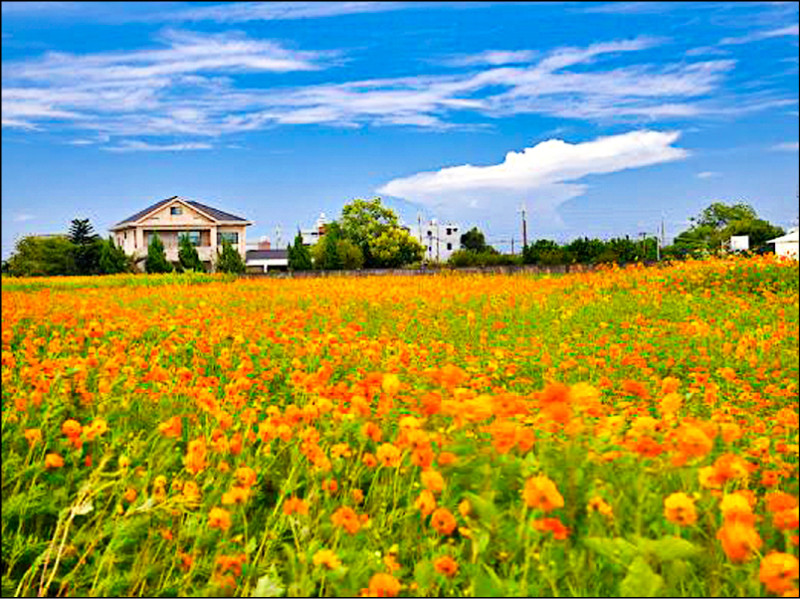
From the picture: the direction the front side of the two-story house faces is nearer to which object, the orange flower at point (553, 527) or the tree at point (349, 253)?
the orange flower

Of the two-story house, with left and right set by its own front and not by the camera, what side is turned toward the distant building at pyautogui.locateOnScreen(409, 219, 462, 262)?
left

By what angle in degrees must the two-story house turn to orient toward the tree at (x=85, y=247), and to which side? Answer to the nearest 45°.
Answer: approximately 90° to its right

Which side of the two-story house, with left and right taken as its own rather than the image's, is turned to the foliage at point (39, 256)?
right

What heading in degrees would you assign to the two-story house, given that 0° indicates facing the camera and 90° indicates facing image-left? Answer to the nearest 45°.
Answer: approximately 0°

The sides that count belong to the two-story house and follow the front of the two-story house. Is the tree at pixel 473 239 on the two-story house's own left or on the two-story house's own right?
on the two-story house's own left
